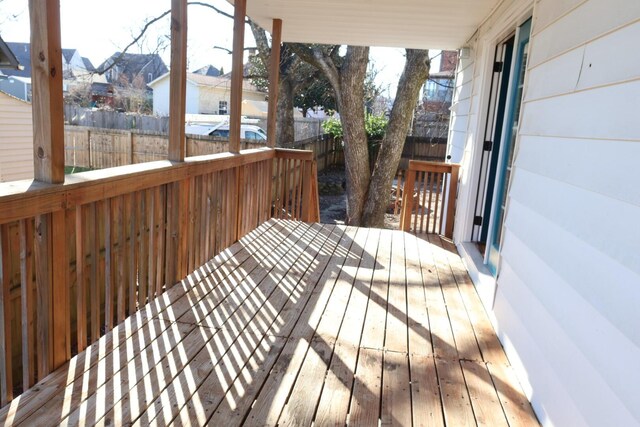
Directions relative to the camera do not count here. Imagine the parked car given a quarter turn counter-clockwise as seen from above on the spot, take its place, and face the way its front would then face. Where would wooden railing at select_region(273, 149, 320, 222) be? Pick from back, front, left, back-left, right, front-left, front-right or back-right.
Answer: front

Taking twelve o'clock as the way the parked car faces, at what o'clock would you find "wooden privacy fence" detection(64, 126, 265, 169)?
The wooden privacy fence is roughly at 10 o'clock from the parked car.

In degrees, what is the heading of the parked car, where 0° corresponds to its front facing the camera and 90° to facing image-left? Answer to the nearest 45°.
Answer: approximately 90°

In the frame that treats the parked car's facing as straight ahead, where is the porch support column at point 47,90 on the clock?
The porch support column is roughly at 9 o'clock from the parked car.

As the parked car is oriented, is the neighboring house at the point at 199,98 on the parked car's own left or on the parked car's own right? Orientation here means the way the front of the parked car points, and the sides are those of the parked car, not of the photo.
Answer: on the parked car's own right

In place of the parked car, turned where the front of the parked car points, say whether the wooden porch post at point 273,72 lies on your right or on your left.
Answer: on your left

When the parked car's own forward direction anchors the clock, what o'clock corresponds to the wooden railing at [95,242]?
The wooden railing is roughly at 9 o'clock from the parked car.
